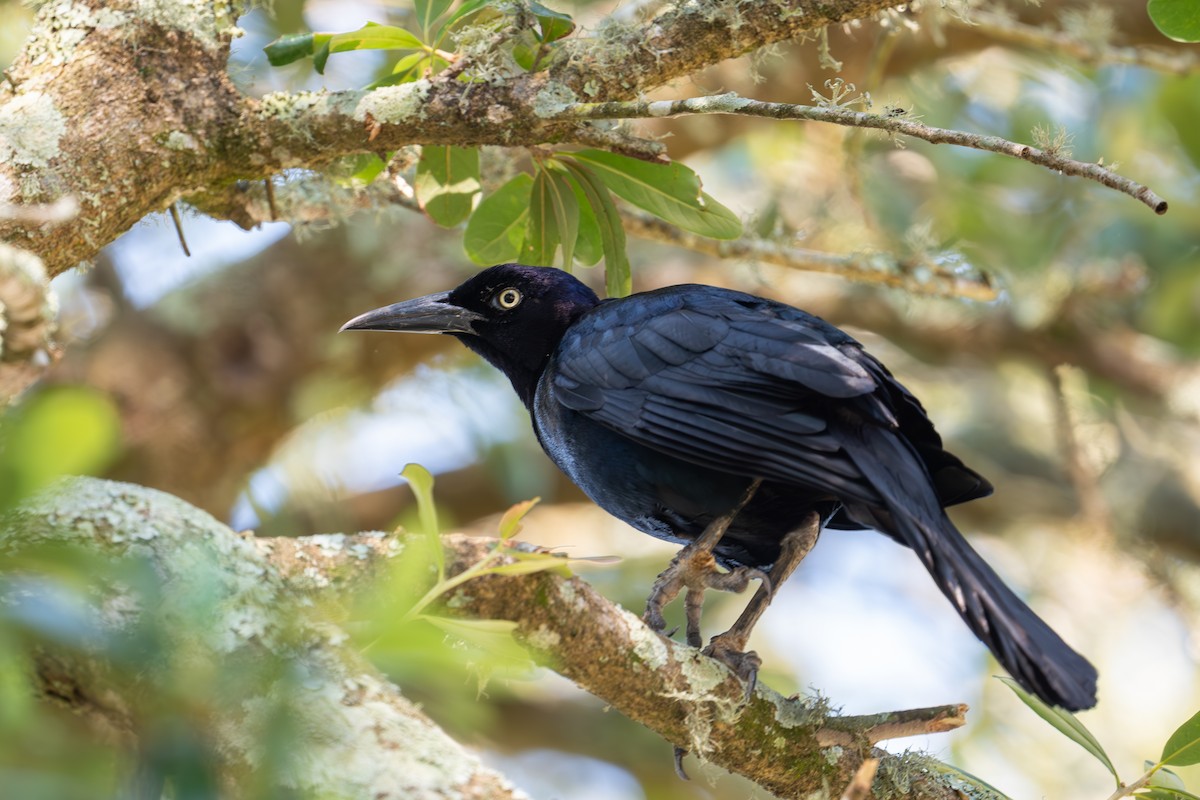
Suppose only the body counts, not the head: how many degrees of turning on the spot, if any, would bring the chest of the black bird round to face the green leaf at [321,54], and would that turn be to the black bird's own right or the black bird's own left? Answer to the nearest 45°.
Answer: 0° — it already faces it

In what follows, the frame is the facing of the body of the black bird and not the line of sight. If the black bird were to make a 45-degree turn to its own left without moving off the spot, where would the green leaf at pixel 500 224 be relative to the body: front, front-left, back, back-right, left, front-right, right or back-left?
right

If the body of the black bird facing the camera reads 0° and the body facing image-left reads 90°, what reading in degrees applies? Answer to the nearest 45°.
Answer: approximately 90°

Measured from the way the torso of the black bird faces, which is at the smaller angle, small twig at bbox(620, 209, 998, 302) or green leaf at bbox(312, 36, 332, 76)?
the green leaf

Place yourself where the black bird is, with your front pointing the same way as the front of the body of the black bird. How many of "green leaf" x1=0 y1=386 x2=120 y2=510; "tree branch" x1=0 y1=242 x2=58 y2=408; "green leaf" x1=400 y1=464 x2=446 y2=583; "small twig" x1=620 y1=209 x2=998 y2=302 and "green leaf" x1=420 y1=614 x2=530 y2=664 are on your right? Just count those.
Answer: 1

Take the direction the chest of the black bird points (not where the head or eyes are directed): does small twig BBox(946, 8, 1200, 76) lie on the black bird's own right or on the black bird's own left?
on the black bird's own right

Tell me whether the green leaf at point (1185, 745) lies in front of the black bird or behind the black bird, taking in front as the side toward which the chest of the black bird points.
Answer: behind

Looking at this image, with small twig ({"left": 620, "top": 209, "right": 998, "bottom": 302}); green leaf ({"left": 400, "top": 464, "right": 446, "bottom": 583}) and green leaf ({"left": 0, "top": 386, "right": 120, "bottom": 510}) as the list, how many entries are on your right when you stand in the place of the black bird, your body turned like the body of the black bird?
1

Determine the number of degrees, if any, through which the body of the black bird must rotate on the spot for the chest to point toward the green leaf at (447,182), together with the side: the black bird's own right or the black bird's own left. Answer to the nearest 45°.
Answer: approximately 45° to the black bird's own right
